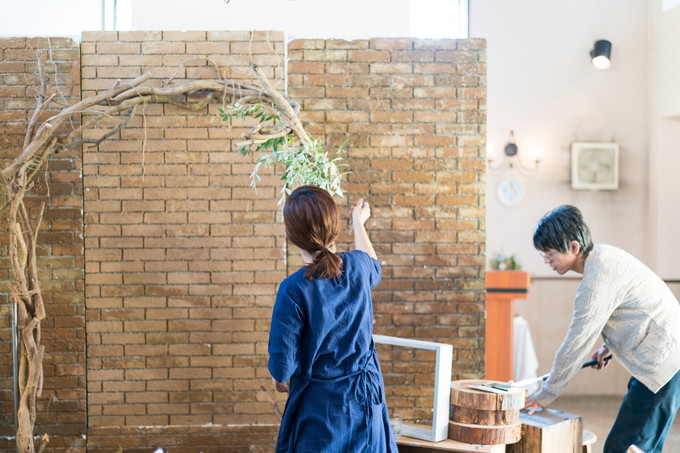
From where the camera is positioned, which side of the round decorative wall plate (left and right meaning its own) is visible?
front

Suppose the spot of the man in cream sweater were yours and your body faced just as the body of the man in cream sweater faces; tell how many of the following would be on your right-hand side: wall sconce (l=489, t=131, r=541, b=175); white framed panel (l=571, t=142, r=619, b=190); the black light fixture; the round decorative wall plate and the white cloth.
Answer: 5

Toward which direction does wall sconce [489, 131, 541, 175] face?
toward the camera

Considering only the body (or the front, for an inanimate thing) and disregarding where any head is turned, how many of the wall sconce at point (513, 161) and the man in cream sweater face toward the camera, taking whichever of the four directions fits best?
1

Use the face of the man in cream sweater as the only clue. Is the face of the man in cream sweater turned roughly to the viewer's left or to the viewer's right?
to the viewer's left

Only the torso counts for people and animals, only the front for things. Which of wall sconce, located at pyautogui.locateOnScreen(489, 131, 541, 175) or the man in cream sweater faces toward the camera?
the wall sconce

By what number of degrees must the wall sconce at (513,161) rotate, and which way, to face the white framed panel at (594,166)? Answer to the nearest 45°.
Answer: approximately 90° to its left

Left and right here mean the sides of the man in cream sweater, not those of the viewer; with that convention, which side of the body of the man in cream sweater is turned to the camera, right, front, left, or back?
left

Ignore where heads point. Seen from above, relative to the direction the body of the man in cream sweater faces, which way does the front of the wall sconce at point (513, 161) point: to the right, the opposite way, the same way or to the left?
to the left

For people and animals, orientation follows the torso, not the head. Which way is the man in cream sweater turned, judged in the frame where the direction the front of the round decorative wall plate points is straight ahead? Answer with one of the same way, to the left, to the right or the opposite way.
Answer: to the right

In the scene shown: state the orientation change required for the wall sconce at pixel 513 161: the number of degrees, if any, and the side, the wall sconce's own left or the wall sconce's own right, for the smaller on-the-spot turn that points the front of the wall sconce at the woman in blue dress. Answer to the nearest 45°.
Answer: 0° — it already faces them

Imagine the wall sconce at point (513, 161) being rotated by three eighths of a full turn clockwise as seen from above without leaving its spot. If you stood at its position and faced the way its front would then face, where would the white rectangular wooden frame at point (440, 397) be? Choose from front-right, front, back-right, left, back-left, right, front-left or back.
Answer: back-left

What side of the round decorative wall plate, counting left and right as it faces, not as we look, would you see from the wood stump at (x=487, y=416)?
front

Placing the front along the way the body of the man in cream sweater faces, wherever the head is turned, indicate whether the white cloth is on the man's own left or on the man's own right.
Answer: on the man's own right

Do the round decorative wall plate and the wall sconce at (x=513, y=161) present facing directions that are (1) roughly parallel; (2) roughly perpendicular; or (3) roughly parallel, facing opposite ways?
roughly parallel

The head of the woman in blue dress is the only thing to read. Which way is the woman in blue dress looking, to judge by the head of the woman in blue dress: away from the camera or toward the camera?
away from the camera

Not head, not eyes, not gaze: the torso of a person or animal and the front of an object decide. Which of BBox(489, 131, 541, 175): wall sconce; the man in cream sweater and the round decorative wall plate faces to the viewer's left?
the man in cream sweater

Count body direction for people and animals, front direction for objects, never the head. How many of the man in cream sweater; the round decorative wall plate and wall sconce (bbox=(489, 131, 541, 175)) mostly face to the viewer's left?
1

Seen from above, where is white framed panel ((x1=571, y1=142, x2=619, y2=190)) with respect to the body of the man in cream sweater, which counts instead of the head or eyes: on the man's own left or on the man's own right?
on the man's own right
